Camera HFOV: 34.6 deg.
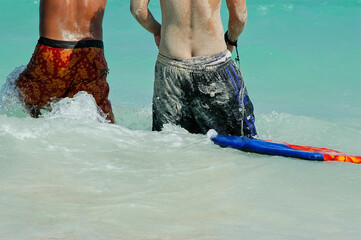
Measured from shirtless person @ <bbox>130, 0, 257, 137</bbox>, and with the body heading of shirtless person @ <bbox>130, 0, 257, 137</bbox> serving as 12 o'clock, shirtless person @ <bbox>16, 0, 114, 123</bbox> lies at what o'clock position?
shirtless person @ <bbox>16, 0, 114, 123</bbox> is roughly at 10 o'clock from shirtless person @ <bbox>130, 0, 257, 137</bbox>.

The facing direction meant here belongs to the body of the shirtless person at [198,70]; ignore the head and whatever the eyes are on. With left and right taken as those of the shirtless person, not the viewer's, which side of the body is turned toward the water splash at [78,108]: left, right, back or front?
left

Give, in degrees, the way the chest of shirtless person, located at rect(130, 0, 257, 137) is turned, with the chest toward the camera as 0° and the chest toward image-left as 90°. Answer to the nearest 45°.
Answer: approximately 180°

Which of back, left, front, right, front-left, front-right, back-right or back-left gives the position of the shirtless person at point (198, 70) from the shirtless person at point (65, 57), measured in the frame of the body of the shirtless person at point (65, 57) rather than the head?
back-right

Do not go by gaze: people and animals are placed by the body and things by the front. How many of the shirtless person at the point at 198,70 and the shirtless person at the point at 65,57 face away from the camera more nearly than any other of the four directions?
2

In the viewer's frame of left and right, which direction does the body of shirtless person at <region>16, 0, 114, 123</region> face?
facing away from the viewer

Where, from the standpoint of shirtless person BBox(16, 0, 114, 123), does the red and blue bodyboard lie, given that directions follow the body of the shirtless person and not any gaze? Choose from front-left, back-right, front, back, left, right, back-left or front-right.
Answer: back-right

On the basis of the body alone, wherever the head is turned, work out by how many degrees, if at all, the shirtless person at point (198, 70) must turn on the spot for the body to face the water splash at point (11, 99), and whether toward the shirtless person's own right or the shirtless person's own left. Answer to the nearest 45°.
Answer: approximately 90° to the shirtless person's own left
